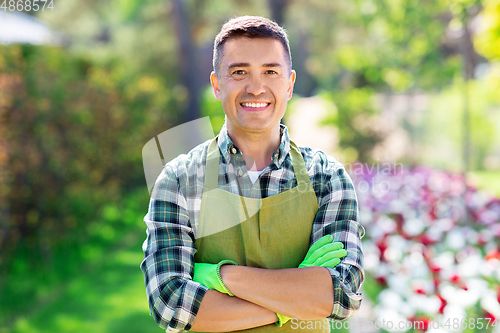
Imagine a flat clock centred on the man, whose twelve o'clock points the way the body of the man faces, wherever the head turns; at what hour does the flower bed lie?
The flower bed is roughly at 7 o'clock from the man.

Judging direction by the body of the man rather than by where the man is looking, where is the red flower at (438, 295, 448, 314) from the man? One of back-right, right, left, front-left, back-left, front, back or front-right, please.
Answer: back-left

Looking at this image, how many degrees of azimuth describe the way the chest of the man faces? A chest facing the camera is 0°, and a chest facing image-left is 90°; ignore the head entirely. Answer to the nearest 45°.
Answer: approximately 0°

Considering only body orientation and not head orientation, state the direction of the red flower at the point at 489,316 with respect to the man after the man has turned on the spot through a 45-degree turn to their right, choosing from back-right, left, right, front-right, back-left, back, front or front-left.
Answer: back
